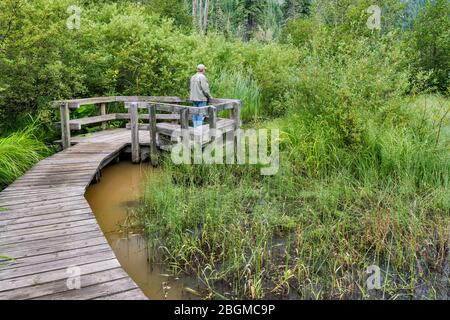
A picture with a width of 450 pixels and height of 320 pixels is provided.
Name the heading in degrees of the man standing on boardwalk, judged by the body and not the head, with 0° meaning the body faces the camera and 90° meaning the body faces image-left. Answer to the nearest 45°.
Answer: approximately 225°
